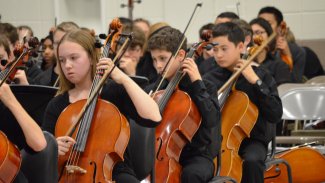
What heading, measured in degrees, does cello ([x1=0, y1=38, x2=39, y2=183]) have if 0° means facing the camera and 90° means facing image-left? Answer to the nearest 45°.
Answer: approximately 45°
